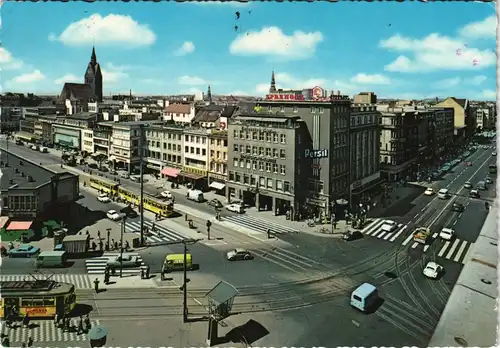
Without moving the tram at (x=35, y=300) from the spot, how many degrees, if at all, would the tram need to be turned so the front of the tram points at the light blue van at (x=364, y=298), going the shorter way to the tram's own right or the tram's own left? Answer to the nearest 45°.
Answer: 0° — it already faces it

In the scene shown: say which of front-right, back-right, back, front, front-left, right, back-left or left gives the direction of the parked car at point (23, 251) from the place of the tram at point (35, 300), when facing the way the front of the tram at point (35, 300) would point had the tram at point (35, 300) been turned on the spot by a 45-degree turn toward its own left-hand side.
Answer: front-left

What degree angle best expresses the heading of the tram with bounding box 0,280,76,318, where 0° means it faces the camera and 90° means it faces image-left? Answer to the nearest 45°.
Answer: approximately 270°

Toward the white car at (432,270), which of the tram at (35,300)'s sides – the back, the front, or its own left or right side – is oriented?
front

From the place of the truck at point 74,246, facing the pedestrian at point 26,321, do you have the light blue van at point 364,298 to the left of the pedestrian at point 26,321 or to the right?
left

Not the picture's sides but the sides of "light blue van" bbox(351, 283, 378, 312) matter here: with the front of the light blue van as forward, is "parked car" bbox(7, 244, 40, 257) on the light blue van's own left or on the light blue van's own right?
on the light blue van's own right

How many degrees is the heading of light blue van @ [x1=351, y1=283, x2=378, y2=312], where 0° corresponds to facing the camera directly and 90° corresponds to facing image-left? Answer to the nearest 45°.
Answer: approximately 45°

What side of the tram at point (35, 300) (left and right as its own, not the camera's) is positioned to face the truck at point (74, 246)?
left

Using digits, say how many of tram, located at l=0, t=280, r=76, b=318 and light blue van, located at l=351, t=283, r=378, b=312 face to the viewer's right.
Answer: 1

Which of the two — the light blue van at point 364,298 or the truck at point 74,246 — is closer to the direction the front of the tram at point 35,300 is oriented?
the light blue van

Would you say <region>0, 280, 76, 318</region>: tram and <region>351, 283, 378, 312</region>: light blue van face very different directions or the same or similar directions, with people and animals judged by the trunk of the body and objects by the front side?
very different directions
